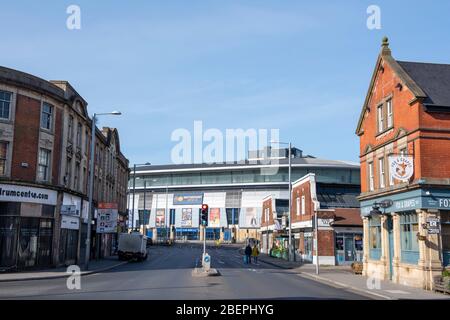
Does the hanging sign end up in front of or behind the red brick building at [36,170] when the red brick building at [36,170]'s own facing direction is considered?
in front

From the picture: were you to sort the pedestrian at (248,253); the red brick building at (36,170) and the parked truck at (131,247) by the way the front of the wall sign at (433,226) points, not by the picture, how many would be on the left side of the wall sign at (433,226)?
0

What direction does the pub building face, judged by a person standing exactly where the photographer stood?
facing the viewer and to the left of the viewer

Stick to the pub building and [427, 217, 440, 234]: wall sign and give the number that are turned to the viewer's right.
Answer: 0

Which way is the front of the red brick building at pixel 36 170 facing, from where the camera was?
facing the viewer and to the right of the viewer

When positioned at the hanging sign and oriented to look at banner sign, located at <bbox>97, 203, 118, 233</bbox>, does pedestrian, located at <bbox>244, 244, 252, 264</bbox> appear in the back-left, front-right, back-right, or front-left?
front-right

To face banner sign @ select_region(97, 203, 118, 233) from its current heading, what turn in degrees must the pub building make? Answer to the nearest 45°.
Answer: approximately 45° to its right

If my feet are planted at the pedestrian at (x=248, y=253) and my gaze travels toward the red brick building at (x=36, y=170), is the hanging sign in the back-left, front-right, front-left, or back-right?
front-left

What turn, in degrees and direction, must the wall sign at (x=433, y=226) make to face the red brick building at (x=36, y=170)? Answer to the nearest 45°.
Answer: approximately 90° to its right

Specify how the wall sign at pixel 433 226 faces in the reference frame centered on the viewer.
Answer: facing the viewer

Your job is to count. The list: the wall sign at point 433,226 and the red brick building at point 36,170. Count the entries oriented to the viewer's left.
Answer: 0

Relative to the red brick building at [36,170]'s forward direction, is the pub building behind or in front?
in front

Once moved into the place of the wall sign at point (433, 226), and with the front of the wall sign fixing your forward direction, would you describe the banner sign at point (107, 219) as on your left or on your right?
on your right
